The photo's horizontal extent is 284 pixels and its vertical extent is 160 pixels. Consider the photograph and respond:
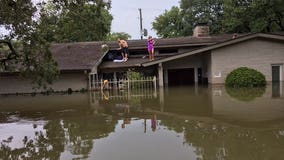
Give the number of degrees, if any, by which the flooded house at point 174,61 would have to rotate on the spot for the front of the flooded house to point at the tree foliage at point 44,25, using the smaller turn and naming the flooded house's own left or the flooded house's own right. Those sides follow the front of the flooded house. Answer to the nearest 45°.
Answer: approximately 45° to the flooded house's own right

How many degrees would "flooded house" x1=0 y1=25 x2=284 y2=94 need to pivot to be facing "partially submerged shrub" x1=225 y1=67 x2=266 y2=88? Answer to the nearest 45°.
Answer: approximately 45° to its left

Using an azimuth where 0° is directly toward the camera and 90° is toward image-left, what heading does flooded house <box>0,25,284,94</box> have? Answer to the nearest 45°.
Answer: approximately 0°
